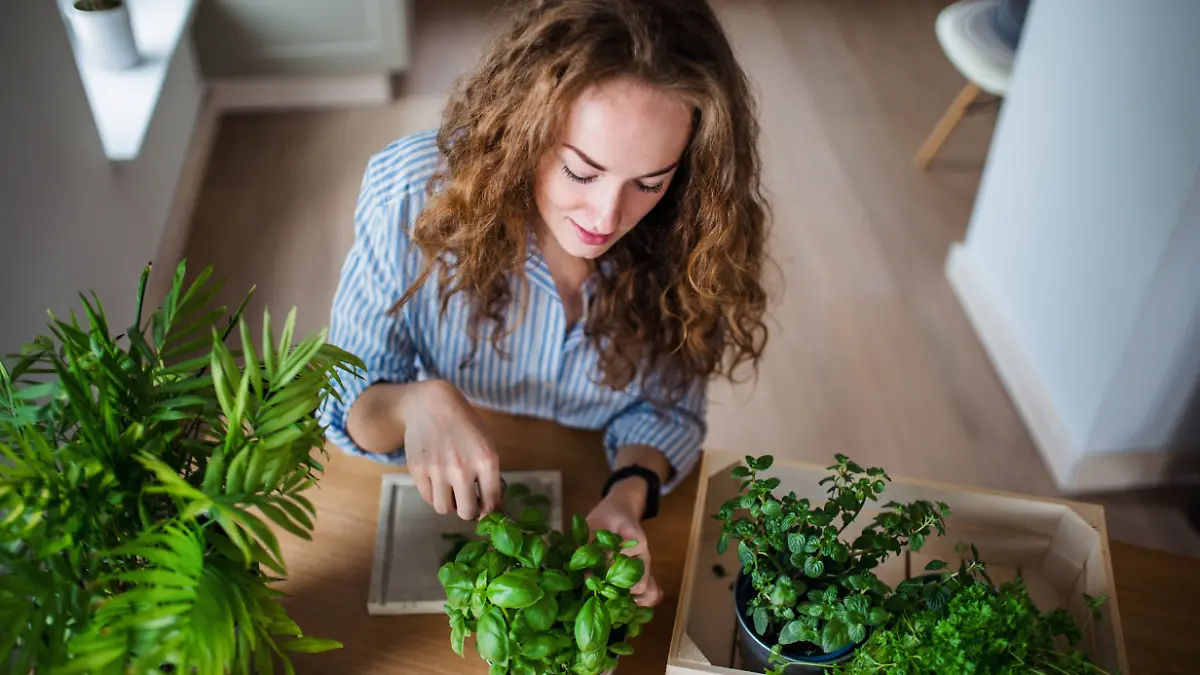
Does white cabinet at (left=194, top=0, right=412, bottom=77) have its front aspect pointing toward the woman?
yes

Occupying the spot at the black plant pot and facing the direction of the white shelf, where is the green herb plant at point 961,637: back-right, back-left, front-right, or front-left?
back-right

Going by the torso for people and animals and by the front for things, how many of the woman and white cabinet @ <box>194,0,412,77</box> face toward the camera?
2

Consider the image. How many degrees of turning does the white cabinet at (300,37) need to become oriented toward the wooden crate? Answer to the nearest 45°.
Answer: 0° — it already faces it

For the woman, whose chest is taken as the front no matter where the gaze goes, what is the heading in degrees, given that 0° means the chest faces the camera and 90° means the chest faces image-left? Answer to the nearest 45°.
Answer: approximately 0°
